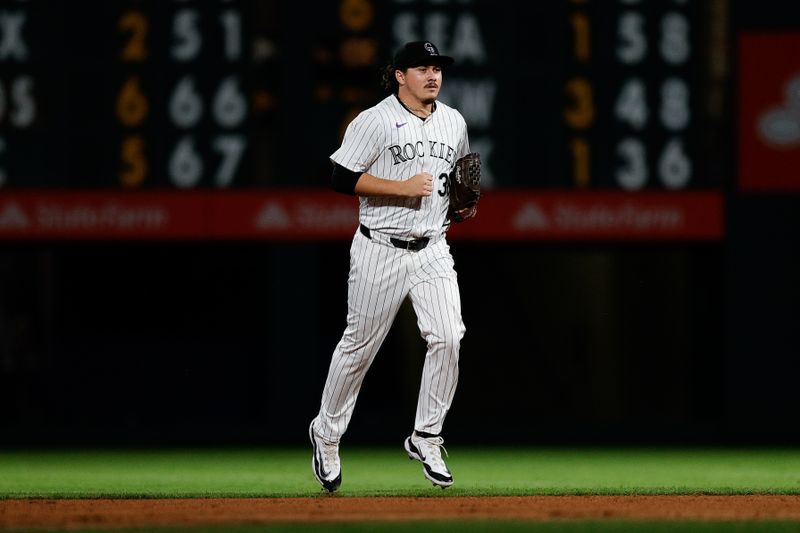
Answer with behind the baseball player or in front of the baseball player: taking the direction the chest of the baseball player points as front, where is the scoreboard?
behind

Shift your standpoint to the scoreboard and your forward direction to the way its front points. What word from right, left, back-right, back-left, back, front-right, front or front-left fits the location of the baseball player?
front

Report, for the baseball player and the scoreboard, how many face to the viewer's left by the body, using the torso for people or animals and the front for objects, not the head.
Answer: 0

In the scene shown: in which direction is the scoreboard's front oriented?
toward the camera

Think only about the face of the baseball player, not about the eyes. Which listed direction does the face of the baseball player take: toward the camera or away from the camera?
toward the camera

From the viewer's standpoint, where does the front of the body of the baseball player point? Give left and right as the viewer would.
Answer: facing the viewer and to the right of the viewer
